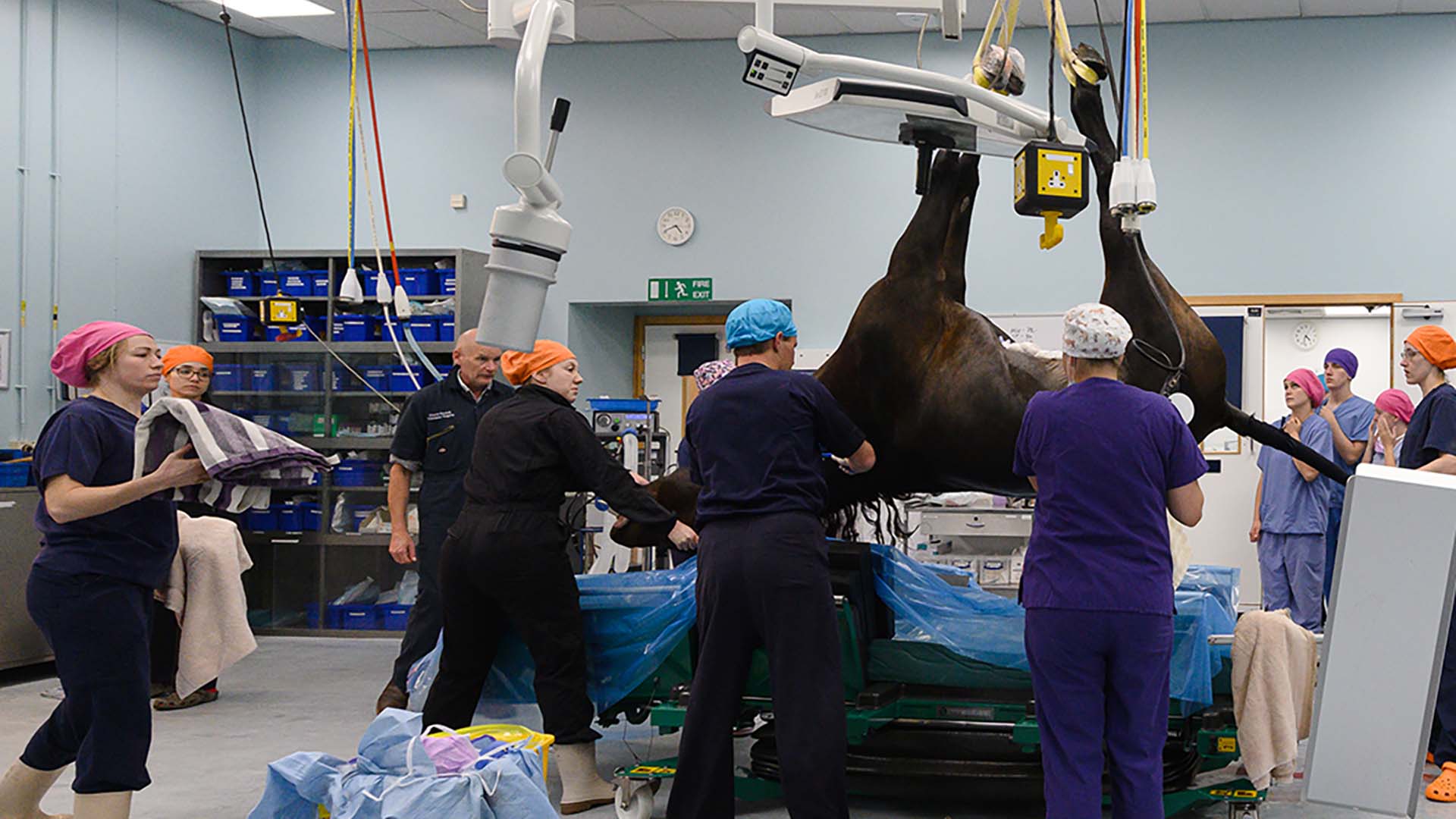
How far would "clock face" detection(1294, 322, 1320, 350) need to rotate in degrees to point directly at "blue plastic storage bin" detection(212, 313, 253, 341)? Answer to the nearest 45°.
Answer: approximately 45° to its right

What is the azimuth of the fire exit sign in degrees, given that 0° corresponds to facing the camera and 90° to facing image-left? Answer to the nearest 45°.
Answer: approximately 0°

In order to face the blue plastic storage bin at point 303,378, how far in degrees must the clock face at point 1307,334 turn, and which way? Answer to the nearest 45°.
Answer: approximately 45° to its right

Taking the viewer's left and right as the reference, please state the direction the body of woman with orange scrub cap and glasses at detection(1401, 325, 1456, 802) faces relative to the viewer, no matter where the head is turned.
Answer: facing to the left of the viewer

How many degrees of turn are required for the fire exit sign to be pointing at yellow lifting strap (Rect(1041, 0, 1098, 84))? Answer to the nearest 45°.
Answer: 0° — it already faces it

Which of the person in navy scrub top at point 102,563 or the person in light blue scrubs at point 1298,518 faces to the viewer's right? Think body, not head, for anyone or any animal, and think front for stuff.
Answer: the person in navy scrub top

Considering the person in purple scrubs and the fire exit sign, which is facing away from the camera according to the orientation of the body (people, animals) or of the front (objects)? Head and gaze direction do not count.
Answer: the person in purple scrubs

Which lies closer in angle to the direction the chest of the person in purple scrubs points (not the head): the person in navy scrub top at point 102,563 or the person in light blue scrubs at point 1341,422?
the person in light blue scrubs

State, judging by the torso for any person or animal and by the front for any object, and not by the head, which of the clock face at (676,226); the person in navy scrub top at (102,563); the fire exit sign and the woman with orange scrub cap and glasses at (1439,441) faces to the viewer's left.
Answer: the woman with orange scrub cap and glasses

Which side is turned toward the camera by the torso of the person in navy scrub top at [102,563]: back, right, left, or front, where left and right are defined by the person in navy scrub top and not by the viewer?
right

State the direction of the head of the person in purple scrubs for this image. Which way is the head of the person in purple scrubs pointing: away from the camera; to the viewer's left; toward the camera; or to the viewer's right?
away from the camera

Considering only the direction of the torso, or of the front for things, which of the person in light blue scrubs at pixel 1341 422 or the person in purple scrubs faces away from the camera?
the person in purple scrubs
